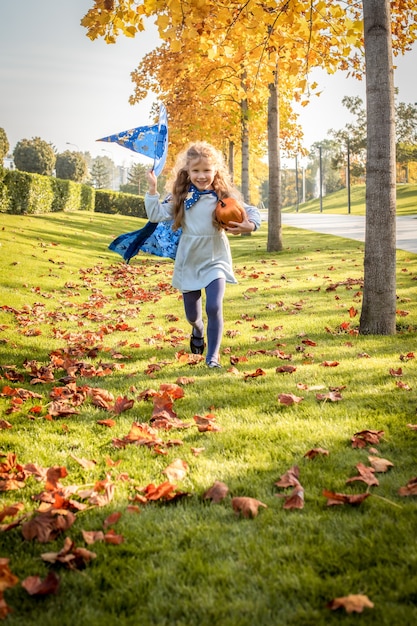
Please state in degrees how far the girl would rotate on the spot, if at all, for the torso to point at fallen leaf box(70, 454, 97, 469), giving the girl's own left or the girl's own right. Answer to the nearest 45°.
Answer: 0° — they already face it

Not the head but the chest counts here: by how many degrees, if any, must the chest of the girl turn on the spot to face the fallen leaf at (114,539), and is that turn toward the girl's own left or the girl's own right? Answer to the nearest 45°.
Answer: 0° — they already face it

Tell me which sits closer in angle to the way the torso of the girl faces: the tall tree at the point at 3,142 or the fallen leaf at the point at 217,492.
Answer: the fallen leaf

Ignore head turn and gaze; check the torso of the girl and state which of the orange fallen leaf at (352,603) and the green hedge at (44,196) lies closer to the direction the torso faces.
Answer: the orange fallen leaf

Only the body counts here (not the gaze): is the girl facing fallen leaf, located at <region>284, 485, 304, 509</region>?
yes

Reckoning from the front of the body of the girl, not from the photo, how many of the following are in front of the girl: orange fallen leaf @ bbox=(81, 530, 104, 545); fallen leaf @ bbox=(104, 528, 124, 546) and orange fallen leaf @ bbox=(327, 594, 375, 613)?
3

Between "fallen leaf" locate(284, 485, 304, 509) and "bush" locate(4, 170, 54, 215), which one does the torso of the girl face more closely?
the fallen leaf

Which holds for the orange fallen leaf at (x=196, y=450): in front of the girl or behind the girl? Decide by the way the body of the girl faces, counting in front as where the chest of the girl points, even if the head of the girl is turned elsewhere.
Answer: in front

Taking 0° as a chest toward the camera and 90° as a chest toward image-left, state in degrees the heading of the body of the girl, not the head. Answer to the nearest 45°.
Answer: approximately 0°

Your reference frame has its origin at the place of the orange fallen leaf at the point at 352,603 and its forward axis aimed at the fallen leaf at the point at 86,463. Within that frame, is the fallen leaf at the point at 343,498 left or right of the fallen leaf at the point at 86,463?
right

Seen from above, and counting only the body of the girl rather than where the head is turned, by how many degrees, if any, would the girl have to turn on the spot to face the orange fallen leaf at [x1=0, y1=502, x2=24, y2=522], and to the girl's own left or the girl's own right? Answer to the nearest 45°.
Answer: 0° — they already face it
